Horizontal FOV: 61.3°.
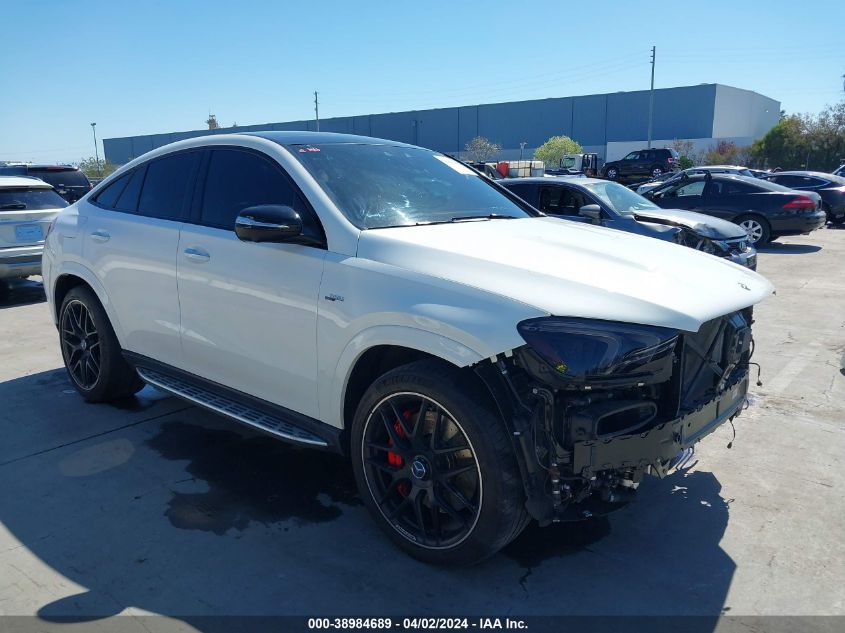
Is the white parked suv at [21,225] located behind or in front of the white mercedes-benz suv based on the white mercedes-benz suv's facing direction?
behind

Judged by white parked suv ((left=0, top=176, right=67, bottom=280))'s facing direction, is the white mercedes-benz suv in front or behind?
behind

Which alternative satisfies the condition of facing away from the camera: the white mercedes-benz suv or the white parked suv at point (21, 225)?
the white parked suv

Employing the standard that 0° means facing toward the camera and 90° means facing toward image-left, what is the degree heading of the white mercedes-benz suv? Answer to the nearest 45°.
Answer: approximately 315°

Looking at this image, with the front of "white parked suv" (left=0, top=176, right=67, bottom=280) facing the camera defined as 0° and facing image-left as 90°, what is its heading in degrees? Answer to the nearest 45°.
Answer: approximately 180°

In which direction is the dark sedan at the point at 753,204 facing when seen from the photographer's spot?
facing away from the viewer and to the left of the viewer

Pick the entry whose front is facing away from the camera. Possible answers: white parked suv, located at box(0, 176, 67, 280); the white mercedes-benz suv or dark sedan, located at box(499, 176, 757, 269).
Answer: the white parked suv
